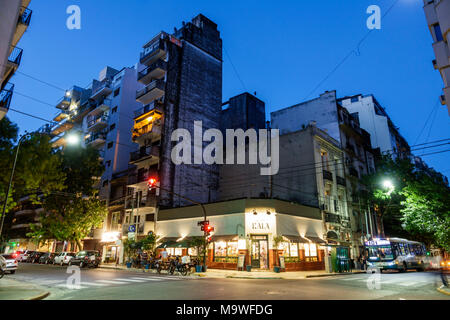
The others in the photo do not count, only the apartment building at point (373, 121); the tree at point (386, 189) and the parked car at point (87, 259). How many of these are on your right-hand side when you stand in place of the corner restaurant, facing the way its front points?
1

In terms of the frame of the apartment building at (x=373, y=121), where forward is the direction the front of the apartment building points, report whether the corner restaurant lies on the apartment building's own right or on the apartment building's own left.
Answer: on the apartment building's own right

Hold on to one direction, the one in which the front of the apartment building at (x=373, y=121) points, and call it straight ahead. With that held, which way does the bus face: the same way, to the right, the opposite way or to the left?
to the right

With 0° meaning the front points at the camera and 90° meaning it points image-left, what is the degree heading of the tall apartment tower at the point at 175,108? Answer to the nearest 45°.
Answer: approximately 45°

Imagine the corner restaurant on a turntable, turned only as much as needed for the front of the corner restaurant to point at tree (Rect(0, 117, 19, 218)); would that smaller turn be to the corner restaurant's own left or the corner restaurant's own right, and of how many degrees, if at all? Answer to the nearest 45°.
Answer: approximately 45° to the corner restaurant's own right

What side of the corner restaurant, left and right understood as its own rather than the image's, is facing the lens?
front

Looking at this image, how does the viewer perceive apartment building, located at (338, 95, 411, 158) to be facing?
facing the viewer and to the right of the viewer

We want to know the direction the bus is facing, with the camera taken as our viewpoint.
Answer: facing the viewer and to the left of the viewer

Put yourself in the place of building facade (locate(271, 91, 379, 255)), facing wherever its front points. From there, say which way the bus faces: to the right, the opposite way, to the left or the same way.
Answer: to the right

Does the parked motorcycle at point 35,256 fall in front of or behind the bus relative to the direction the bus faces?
in front

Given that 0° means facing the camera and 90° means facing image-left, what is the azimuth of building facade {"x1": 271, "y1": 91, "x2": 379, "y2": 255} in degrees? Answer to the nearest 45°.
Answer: approximately 315°

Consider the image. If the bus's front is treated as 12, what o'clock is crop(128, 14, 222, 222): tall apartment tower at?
The tall apartment tower is roughly at 1 o'clock from the bus.
